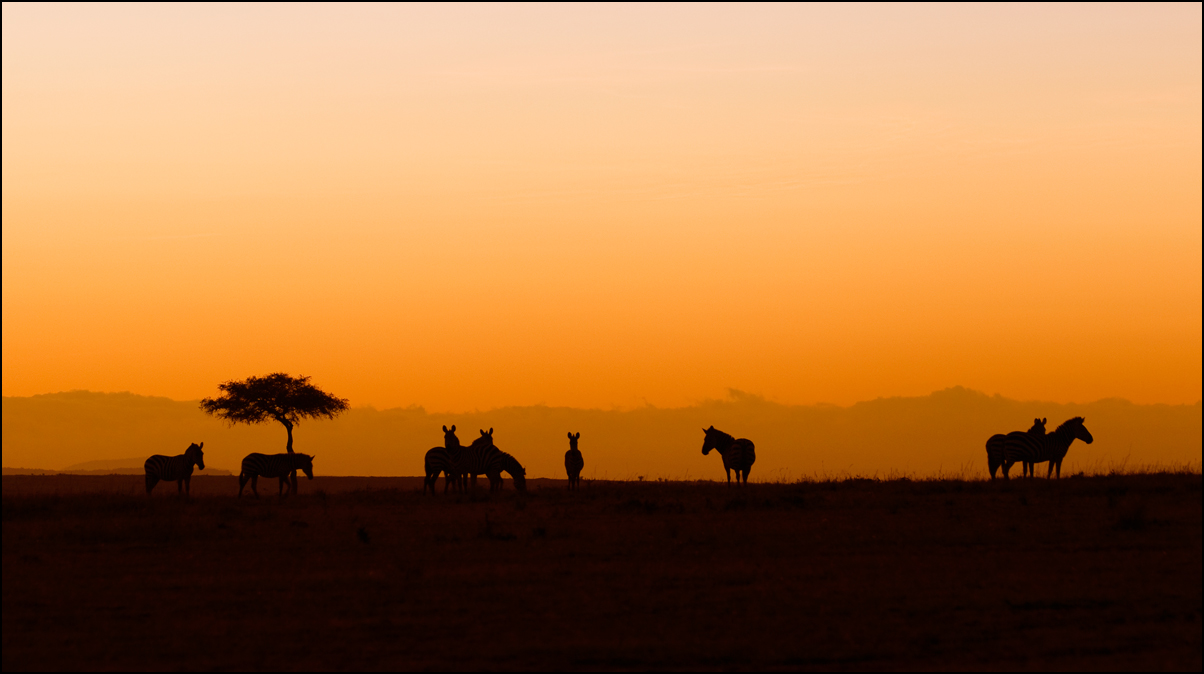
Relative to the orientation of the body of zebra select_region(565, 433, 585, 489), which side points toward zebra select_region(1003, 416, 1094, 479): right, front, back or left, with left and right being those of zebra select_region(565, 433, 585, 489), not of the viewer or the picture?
left

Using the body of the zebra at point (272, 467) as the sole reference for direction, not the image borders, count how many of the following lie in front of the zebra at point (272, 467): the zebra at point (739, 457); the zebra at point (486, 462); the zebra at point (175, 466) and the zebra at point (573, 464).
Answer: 3

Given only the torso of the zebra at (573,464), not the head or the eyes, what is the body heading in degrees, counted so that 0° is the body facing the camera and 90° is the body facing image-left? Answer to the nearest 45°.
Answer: approximately 0°

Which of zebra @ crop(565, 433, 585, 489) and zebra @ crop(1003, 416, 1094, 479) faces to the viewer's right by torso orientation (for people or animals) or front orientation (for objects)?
zebra @ crop(1003, 416, 1094, 479)

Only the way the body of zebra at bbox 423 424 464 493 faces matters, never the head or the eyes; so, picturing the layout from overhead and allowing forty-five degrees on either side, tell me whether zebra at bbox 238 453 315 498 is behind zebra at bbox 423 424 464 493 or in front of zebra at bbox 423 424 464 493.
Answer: behind

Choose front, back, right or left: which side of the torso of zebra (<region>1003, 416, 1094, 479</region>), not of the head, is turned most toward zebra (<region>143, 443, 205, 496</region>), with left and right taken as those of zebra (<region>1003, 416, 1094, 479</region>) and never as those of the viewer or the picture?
back

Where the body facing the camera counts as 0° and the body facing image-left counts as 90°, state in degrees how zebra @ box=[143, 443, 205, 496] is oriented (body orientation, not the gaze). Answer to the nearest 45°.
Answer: approximately 270°

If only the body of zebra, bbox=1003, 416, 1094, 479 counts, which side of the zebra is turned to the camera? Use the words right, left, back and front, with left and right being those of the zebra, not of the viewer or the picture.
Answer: right
